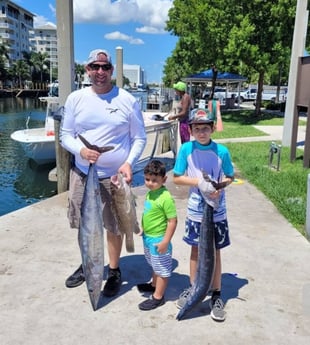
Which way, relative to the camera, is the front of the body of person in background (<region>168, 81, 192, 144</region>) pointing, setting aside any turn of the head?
to the viewer's left

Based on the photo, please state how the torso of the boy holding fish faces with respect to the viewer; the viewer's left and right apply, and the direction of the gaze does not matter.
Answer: facing the viewer

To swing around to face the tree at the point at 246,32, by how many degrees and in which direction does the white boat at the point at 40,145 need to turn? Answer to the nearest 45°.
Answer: approximately 180°

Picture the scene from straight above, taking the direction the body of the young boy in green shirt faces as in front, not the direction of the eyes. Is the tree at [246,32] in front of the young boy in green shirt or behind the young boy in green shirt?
behind

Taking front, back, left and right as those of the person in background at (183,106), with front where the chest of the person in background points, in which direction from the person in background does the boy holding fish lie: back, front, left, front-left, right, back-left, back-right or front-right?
left

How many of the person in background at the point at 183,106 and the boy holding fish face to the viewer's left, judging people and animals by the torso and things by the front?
1

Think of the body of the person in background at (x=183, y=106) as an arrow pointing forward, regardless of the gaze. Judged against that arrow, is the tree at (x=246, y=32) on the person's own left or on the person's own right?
on the person's own right

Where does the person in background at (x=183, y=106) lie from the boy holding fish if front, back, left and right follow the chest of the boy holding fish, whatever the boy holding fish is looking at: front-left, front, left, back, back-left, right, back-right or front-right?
back

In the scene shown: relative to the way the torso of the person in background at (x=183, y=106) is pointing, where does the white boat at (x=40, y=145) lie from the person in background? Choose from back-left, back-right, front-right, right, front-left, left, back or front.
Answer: front-right
